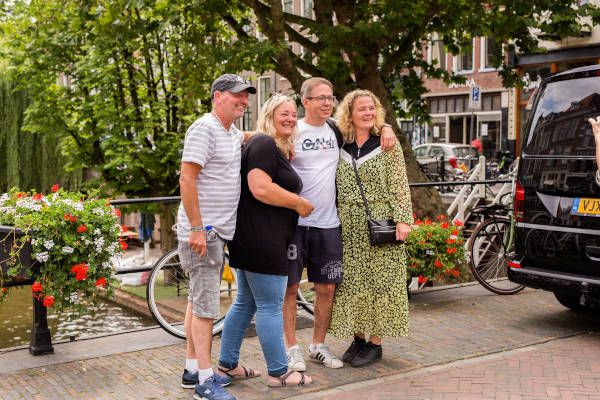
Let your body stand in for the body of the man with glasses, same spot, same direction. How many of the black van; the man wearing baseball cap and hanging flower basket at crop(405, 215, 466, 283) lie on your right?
1

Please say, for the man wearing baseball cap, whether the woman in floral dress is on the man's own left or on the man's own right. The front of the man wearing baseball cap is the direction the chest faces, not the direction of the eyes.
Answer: on the man's own left

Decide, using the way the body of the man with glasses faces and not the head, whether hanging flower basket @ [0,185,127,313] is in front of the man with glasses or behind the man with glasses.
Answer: behind

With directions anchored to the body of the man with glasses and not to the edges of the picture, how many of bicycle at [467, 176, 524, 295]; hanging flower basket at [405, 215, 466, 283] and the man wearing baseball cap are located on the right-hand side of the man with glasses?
1

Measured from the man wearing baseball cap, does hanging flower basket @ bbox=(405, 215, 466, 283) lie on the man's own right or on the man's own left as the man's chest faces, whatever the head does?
on the man's own left

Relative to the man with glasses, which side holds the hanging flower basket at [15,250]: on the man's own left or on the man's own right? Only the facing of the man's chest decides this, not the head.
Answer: on the man's own right

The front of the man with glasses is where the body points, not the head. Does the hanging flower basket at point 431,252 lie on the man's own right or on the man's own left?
on the man's own left

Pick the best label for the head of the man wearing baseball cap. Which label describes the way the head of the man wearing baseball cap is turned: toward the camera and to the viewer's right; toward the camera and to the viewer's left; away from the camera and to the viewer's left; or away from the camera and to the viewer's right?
toward the camera and to the viewer's right

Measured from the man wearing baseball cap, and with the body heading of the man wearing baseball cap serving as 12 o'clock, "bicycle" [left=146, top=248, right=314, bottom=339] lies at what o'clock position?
The bicycle is roughly at 7 o'clock from the man wearing baseball cap.

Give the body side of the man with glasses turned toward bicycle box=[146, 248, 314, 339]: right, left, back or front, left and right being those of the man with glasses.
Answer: back

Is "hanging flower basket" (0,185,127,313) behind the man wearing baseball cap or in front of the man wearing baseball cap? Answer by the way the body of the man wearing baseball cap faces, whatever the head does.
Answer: behind

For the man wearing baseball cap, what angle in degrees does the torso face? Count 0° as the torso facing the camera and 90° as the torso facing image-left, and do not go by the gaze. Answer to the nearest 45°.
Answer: approximately 315°

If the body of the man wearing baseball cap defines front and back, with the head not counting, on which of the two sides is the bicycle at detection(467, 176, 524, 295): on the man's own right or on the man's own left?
on the man's own left
